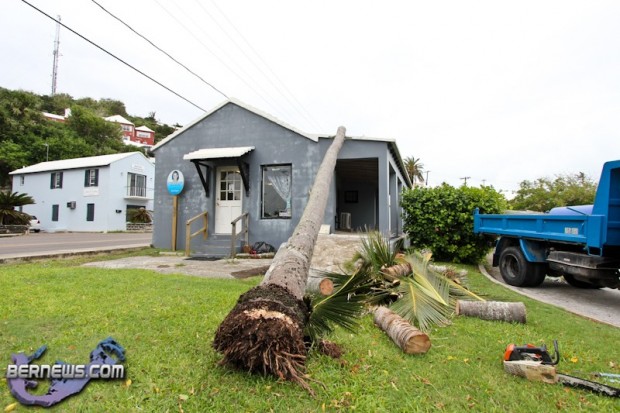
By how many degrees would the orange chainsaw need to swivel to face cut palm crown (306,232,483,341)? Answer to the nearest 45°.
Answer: approximately 135° to its left

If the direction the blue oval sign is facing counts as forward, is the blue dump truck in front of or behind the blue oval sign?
in front

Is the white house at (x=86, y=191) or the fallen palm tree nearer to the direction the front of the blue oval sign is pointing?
the fallen palm tree

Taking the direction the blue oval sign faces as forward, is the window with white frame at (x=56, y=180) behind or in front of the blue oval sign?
behind

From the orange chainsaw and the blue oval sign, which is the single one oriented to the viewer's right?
the orange chainsaw

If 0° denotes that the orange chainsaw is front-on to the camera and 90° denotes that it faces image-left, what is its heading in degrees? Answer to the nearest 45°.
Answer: approximately 270°

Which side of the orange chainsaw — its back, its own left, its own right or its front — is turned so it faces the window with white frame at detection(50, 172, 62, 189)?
back

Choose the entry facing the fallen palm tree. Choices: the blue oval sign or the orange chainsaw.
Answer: the blue oval sign
